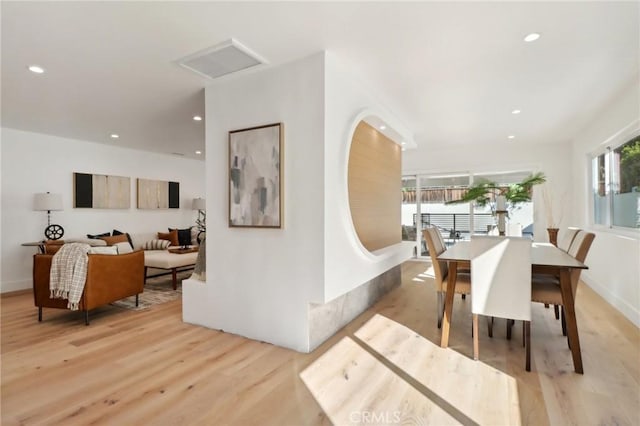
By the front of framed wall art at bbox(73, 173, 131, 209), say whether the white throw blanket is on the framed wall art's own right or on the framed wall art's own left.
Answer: on the framed wall art's own right

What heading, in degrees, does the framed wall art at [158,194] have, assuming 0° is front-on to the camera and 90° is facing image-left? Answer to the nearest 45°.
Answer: approximately 315°

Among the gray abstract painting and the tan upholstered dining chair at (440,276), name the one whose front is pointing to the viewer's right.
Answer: the tan upholstered dining chair

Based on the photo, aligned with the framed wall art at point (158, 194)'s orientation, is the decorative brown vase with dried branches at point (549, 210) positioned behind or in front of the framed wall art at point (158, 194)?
in front

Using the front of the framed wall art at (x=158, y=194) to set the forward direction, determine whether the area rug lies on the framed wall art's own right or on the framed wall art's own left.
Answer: on the framed wall art's own right

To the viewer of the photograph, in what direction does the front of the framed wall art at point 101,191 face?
facing the viewer and to the right of the viewer

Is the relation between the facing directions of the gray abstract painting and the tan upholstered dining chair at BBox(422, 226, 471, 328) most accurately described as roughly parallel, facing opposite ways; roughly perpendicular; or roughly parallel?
roughly perpendicular

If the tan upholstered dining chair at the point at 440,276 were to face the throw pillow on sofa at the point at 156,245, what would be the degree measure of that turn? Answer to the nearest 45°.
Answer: approximately 180°

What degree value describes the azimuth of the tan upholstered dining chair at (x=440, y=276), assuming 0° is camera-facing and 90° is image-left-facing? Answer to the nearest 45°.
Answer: approximately 270°

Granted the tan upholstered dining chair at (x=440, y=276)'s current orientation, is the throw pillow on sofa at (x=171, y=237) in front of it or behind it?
behind

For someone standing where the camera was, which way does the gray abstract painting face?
facing the viewer and to the left of the viewer

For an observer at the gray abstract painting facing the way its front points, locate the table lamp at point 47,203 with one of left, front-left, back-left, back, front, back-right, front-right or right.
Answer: right
